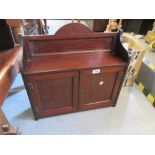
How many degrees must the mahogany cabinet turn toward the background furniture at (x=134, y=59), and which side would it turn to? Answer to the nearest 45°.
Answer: approximately 135° to its left

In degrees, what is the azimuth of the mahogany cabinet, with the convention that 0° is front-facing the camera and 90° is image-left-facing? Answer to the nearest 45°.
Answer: approximately 0°

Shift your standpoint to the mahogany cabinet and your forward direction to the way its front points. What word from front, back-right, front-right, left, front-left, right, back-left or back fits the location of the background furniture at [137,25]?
back-left

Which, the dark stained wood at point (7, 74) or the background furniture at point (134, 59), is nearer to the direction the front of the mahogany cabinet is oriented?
the dark stained wood

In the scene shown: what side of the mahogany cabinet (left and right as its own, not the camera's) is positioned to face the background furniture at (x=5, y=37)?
right

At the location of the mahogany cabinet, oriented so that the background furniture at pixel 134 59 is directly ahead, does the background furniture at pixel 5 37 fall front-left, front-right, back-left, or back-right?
back-left

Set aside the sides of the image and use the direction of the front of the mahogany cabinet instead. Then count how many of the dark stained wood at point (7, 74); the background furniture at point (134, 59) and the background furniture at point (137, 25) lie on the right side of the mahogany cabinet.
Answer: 1

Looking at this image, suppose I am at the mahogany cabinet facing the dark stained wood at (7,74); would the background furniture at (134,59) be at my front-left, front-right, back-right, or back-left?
back-right

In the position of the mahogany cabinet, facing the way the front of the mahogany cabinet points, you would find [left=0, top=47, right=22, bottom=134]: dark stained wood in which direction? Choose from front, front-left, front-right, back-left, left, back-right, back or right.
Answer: right
